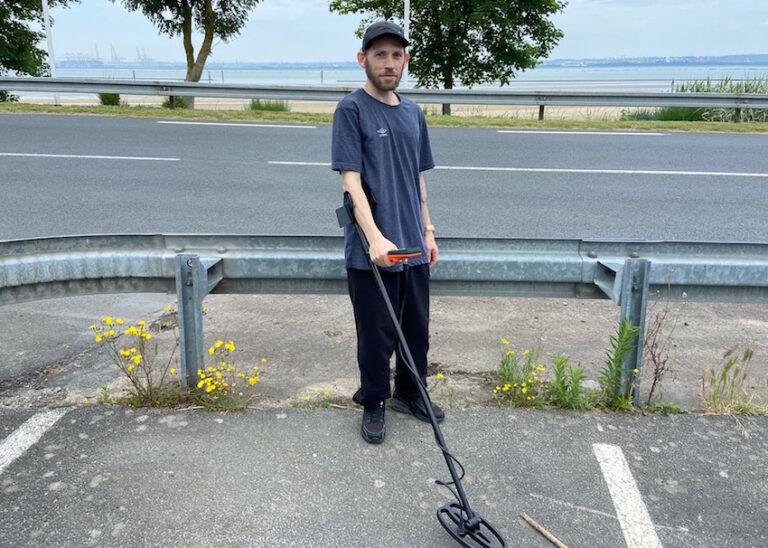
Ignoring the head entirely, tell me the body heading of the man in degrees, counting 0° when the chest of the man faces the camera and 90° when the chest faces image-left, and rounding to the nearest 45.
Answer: approximately 315°

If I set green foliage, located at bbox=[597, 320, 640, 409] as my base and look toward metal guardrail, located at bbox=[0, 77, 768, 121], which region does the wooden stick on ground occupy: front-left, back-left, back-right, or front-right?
back-left

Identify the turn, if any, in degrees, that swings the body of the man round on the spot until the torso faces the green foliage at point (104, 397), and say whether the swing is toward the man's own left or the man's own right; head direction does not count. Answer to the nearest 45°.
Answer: approximately 135° to the man's own right

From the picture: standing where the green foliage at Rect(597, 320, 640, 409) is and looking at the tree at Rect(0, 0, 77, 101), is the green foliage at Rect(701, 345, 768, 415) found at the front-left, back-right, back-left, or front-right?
back-right

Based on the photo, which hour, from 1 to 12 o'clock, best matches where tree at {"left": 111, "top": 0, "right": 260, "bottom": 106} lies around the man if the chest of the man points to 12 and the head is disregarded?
The tree is roughly at 7 o'clock from the man.

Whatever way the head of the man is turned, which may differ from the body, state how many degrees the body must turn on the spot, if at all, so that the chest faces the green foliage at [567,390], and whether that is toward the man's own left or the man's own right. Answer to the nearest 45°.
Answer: approximately 45° to the man's own left

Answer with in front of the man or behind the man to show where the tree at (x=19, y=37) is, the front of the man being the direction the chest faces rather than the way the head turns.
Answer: behind

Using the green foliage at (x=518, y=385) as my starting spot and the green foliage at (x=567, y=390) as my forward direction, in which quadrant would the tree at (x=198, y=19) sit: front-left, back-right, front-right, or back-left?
back-left

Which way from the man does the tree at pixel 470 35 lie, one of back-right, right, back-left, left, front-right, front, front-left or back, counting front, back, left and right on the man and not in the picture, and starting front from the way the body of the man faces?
back-left

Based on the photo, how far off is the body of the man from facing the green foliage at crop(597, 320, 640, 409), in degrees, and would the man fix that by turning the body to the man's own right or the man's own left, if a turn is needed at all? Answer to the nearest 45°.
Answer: approximately 45° to the man's own left
